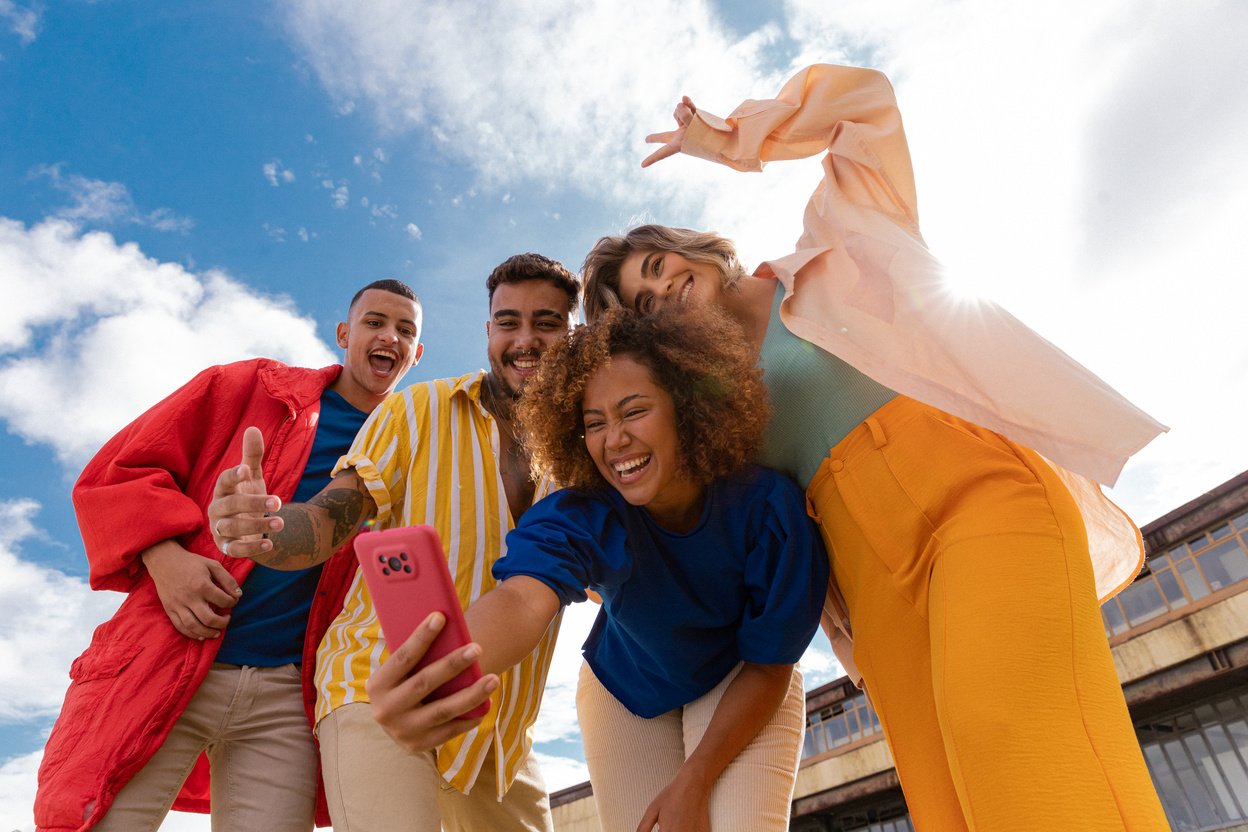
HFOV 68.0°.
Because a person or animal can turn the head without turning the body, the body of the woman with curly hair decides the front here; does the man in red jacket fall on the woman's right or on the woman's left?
on the woman's right

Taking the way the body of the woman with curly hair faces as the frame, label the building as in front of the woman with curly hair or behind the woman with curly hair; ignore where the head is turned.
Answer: behind

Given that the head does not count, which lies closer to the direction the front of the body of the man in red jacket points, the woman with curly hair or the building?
the woman with curly hair

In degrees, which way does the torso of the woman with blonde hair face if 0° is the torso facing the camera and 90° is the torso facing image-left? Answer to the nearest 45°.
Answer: approximately 45°

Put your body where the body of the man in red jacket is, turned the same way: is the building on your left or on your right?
on your left

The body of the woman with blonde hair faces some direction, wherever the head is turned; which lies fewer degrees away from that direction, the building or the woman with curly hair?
the woman with curly hair

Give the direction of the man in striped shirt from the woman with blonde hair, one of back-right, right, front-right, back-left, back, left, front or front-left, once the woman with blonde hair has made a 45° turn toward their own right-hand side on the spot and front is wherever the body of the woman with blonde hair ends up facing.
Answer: front

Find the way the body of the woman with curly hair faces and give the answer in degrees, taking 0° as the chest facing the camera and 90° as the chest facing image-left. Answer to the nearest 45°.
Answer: approximately 0°

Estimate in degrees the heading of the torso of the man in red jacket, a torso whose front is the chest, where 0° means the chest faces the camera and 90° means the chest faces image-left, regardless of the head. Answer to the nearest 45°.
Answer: approximately 315°
